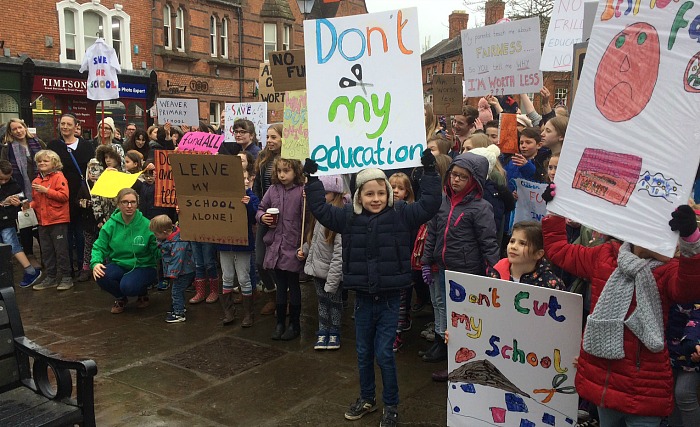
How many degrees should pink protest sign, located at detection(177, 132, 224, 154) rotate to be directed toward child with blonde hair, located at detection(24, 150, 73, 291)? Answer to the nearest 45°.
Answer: approximately 90° to its right

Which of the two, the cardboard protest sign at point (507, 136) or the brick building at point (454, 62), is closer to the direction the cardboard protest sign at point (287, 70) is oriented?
the cardboard protest sign

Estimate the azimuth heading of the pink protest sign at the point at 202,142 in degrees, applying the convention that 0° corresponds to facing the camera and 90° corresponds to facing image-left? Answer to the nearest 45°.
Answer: approximately 0°

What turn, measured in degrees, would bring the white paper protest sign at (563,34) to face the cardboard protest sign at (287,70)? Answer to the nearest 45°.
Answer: approximately 45° to its right
